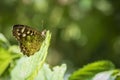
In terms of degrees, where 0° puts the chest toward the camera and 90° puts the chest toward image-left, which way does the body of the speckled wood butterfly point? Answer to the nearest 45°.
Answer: approximately 270°
